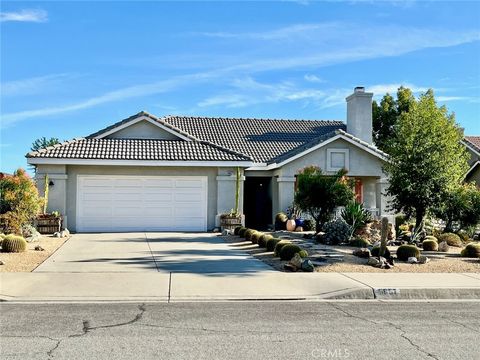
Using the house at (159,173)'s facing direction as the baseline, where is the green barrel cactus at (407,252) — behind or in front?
in front

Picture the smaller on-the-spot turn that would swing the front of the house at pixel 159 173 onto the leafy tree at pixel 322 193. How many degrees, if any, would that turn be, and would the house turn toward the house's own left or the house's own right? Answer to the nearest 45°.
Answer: approximately 45° to the house's own left

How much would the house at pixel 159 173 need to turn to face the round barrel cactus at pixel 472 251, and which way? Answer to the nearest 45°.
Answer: approximately 45° to its left

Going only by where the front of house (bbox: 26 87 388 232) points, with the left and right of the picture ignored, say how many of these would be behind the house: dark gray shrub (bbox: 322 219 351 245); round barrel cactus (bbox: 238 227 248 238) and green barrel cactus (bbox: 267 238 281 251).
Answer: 0

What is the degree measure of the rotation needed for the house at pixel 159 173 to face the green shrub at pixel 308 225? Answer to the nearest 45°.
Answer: approximately 90° to its left

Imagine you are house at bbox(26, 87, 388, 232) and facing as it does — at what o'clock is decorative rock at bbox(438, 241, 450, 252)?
The decorative rock is roughly at 10 o'clock from the house.

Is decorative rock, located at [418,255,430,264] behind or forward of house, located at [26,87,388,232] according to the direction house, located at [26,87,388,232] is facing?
forward

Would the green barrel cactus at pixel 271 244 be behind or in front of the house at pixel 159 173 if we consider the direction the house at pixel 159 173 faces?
in front

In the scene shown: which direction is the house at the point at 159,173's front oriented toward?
toward the camera

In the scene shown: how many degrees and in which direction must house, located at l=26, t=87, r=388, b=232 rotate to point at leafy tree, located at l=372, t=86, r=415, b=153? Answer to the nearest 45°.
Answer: approximately 135° to its left

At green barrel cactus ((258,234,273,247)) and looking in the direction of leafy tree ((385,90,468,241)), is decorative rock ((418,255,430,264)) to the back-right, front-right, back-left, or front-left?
front-right

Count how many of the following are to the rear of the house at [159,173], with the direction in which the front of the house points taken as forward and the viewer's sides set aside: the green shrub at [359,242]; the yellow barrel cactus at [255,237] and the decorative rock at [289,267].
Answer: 0

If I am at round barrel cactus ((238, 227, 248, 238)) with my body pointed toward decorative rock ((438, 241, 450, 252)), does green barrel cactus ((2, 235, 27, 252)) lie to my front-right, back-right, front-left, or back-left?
back-right

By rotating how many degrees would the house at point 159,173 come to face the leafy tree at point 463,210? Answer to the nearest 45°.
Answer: approximately 90° to its left
